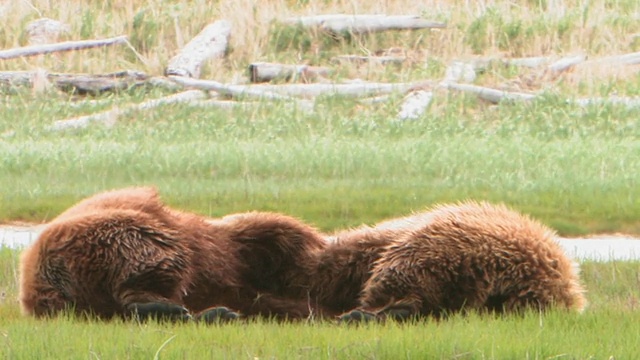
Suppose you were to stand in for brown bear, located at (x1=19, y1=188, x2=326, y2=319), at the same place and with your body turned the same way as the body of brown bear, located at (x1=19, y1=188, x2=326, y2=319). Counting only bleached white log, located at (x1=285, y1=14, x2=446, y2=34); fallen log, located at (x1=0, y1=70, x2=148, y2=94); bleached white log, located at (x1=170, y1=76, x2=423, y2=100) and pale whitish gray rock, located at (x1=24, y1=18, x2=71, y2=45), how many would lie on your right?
0

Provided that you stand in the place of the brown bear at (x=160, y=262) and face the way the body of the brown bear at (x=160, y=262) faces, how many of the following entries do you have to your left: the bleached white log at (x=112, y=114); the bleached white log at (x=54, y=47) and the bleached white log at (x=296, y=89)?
3

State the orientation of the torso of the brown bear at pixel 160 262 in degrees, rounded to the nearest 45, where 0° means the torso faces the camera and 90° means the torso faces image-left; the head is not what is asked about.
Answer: approximately 270°

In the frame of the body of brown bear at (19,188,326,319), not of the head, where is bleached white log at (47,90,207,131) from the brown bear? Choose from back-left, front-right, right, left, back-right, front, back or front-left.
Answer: left

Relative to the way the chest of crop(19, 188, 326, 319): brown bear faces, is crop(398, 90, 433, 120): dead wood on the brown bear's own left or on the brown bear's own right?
on the brown bear's own left

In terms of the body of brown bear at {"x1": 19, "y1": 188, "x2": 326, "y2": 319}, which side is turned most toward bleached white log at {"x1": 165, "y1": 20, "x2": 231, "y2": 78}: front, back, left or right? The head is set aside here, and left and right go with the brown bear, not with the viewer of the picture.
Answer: left

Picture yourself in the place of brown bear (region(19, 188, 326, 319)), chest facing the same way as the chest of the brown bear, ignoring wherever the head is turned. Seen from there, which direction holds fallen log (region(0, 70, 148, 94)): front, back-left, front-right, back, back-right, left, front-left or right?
left

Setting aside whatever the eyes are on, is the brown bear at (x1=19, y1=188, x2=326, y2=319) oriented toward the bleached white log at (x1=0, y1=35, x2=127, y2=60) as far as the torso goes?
no

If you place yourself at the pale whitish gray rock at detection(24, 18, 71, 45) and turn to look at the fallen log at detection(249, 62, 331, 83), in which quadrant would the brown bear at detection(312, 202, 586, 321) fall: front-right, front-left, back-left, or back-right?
front-right

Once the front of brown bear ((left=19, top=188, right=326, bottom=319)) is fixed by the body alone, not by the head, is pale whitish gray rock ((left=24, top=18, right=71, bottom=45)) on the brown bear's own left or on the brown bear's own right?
on the brown bear's own left

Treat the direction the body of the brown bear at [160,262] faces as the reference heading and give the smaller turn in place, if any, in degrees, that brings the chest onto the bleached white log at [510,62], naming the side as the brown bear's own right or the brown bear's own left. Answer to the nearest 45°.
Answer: approximately 45° to the brown bear's own left

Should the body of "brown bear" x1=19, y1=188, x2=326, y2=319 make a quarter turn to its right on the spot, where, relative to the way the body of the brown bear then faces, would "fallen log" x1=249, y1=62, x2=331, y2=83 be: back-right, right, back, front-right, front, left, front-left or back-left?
back

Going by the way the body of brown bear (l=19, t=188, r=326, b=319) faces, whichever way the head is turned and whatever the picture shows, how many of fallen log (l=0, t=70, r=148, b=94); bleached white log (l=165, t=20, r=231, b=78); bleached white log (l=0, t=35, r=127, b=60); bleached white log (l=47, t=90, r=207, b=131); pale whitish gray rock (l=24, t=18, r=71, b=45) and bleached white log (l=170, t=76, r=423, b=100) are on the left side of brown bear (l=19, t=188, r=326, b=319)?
6

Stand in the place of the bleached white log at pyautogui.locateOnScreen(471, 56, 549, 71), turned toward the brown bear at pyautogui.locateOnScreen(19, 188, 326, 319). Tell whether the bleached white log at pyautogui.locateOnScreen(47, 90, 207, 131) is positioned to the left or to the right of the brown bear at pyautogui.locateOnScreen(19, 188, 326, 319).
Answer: right

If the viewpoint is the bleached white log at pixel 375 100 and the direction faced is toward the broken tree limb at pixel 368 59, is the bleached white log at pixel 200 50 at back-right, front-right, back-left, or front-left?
front-left

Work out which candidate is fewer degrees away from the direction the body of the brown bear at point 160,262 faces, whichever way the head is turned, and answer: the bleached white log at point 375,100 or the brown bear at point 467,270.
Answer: the brown bear
